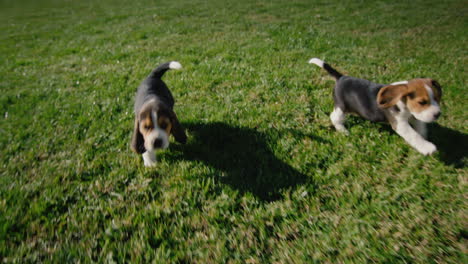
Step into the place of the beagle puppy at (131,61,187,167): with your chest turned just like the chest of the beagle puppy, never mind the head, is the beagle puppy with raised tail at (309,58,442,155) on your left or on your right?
on your left

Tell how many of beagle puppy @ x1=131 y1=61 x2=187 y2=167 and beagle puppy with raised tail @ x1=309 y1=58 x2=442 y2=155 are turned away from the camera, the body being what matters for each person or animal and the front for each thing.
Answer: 0

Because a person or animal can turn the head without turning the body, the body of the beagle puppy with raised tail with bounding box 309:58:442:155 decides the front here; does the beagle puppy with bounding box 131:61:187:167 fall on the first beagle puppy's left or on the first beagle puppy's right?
on the first beagle puppy's right

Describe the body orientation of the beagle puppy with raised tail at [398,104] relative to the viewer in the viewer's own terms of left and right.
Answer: facing the viewer and to the right of the viewer

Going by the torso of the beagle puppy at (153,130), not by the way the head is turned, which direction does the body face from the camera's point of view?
toward the camera
